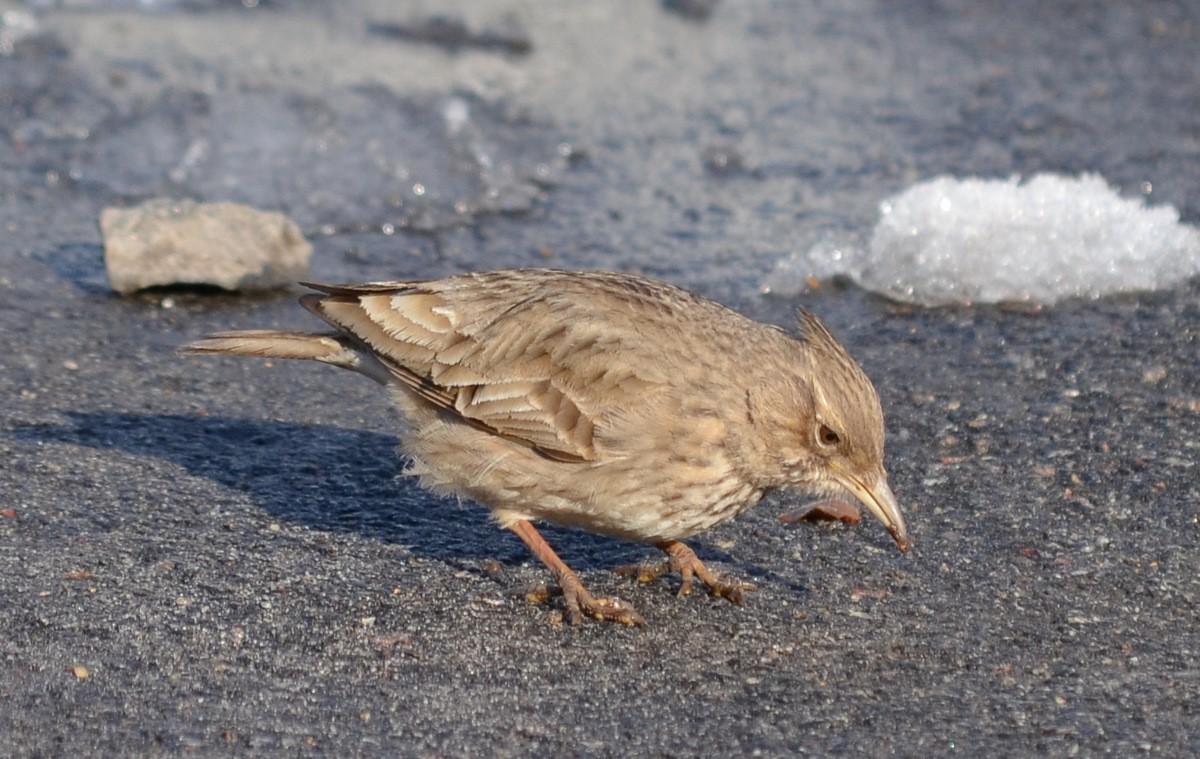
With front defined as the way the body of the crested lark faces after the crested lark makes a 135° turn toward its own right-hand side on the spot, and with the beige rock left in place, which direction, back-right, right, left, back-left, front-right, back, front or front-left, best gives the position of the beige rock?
right

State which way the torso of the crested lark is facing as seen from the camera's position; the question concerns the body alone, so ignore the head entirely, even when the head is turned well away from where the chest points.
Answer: to the viewer's right
